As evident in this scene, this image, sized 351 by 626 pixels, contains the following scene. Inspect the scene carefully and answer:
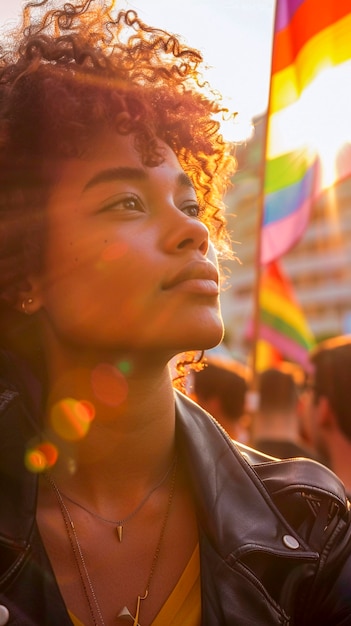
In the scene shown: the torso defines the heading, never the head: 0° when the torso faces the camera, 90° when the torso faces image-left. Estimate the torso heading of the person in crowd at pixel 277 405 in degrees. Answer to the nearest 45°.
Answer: approximately 180°

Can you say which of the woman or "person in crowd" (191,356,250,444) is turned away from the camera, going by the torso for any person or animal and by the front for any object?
the person in crowd

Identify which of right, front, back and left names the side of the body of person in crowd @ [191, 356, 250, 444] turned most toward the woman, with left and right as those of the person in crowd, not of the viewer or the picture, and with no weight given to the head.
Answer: back

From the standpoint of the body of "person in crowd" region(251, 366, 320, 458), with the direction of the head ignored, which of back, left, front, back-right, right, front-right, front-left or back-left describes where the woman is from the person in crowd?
back

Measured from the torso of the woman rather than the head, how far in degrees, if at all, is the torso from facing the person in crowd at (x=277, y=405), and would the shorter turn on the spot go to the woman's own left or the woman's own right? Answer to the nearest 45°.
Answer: approximately 135° to the woman's own left

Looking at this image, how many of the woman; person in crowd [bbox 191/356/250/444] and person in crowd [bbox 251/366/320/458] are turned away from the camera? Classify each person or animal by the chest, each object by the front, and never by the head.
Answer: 2

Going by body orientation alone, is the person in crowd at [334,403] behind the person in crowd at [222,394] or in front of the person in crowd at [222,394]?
behind

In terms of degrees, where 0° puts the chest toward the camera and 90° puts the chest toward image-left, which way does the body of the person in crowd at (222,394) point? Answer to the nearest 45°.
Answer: approximately 180°

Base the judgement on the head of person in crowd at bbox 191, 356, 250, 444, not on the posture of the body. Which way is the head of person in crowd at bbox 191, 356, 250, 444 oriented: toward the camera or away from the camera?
away from the camera

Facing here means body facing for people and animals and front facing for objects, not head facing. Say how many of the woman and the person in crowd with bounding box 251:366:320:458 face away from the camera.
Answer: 1

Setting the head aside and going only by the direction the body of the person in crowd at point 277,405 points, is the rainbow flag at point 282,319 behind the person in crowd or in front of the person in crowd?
in front

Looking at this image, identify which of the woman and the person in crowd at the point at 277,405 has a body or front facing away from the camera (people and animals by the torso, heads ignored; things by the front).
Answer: the person in crowd
